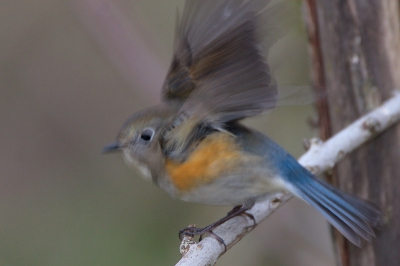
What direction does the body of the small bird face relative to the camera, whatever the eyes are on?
to the viewer's left
